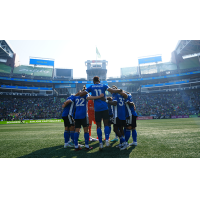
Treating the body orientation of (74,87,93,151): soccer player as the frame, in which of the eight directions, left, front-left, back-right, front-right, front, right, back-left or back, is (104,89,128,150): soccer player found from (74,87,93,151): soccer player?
front-right

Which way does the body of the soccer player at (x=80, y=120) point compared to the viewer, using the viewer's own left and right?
facing away from the viewer and to the right of the viewer

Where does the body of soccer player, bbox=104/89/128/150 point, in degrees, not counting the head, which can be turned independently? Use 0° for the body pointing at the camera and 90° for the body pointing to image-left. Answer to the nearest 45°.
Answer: approximately 135°
